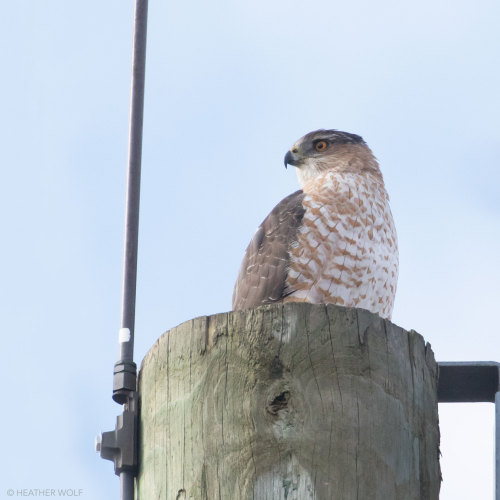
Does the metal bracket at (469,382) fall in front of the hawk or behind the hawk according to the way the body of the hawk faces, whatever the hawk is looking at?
in front

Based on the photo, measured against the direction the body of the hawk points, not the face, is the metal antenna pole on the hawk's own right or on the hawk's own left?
on the hawk's own right

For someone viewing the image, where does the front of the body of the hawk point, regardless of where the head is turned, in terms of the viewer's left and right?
facing the viewer and to the right of the viewer

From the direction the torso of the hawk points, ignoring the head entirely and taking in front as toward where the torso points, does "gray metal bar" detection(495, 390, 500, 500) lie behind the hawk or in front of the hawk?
in front

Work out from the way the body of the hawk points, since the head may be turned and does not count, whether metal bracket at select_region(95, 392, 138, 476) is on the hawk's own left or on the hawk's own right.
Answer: on the hawk's own right
